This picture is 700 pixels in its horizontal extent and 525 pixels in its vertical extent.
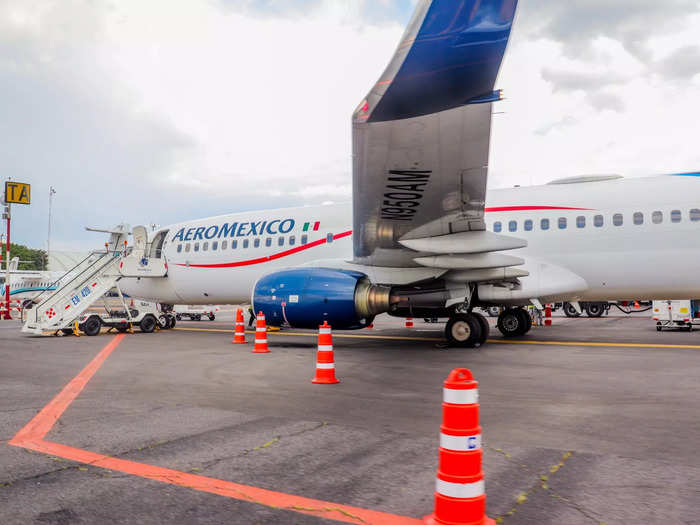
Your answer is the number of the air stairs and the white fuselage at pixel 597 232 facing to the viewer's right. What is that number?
1

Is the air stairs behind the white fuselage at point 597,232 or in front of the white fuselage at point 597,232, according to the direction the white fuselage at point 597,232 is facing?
in front

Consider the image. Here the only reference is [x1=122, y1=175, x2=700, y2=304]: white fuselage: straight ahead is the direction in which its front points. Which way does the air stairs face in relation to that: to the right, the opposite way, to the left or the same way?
to the right

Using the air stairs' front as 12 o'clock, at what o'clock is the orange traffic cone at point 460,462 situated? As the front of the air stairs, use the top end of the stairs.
The orange traffic cone is roughly at 3 o'clock from the air stairs.

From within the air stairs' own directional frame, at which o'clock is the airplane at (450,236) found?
The airplane is roughly at 2 o'clock from the air stairs.

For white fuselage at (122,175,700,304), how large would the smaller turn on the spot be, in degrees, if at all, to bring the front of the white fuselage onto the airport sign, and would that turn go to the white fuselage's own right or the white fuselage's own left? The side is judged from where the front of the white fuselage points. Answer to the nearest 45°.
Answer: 0° — it already faces it

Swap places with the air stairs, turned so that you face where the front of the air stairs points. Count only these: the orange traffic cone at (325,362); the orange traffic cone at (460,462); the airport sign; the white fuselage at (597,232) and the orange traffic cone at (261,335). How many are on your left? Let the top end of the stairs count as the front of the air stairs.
1

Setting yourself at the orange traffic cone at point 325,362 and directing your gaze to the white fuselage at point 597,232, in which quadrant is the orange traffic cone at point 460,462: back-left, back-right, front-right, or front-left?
back-right

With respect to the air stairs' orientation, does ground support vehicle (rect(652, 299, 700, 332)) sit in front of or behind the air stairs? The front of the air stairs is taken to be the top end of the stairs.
in front

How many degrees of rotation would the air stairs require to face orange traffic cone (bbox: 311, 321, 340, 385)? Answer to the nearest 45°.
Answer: approximately 90° to its right

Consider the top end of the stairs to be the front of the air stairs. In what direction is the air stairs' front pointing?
to the viewer's right

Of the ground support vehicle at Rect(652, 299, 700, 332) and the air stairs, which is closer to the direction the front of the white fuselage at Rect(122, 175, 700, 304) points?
the air stairs

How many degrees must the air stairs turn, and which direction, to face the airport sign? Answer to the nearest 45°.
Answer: approximately 90° to its left

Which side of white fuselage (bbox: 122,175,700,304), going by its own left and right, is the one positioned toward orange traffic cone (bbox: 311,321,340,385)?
left

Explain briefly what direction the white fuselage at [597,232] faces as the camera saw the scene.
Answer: facing away from the viewer and to the left of the viewer

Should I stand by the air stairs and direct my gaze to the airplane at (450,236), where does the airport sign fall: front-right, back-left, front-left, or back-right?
back-left
